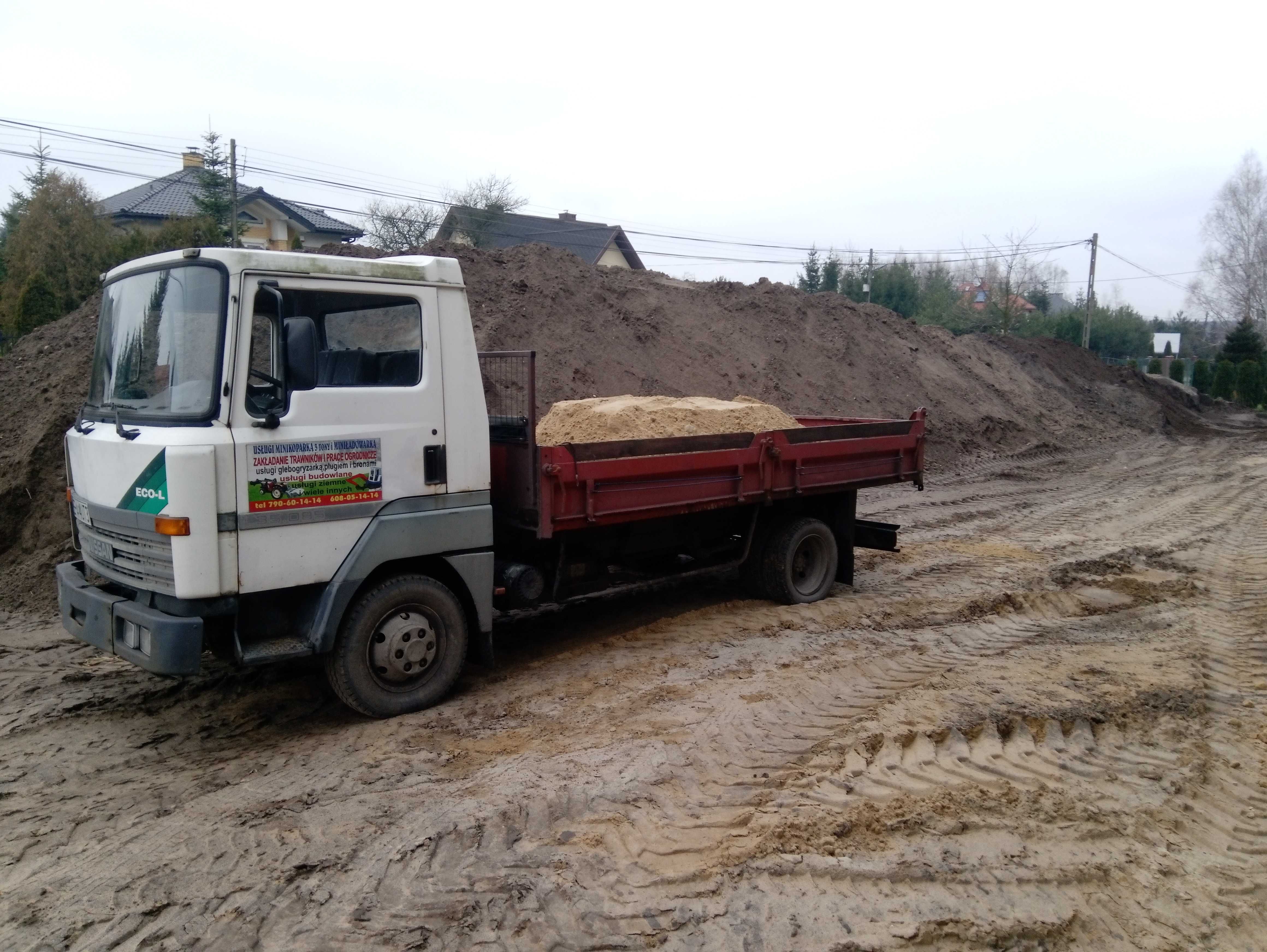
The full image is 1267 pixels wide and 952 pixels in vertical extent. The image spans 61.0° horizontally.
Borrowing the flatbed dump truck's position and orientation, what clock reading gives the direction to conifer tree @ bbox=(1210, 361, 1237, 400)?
The conifer tree is roughly at 6 o'clock from the flatbed dump truck.

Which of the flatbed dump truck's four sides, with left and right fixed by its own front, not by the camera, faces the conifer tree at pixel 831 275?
back

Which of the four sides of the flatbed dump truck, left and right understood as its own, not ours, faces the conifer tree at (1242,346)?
back

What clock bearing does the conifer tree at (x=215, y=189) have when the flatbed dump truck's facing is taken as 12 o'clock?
The conifer tree is roughly at 4 o'clock from the flatbed dump truck.

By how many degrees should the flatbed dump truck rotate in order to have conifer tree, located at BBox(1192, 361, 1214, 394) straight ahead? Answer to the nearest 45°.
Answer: approximately 180°

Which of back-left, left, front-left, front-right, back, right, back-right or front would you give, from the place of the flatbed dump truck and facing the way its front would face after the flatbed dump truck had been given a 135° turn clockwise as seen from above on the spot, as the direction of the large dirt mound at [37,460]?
front-left

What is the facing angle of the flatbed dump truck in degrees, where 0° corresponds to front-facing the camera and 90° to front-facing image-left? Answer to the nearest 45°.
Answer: approximately 45°

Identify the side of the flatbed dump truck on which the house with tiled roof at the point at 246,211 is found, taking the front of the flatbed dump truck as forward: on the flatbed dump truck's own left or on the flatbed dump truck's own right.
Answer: on the flatbed dump truck's own right

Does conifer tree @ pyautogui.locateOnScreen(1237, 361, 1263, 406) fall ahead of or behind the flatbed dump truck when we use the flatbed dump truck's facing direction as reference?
behind
